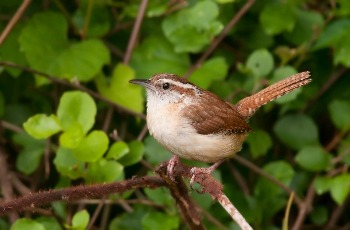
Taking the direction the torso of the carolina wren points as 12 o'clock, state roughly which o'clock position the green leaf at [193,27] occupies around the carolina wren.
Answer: The green leaf is roughly at 3 o'clock from the carolina wren.

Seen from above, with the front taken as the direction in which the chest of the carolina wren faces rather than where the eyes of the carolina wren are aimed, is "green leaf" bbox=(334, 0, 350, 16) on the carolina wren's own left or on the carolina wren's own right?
on the carolina wren's own right

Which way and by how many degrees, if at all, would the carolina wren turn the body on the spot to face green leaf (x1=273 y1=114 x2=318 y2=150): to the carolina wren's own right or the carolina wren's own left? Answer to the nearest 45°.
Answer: approximately 135° to the carolina wren's own right

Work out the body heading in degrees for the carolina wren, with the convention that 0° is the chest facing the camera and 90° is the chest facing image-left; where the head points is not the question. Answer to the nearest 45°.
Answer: approximately 90°

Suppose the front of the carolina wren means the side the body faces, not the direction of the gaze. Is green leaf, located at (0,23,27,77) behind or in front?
in front

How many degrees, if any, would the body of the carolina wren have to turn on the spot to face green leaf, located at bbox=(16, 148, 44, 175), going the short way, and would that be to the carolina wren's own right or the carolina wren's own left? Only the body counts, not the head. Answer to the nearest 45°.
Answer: approximately 45° to the carolina wren's own right

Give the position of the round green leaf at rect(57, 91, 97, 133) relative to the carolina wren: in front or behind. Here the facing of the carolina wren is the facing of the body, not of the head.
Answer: in front
